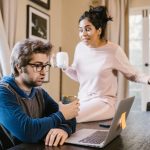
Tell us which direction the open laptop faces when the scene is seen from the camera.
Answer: facing away from the viewer and to the left of the viewer

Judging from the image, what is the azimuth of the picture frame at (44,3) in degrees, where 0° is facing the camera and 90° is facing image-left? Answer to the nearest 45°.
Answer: approximately 315°

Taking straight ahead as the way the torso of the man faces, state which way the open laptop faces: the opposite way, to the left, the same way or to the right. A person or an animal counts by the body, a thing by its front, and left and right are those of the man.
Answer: the opposite way

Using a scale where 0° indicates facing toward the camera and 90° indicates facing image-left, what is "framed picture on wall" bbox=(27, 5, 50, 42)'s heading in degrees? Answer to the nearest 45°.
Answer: approximately 315°

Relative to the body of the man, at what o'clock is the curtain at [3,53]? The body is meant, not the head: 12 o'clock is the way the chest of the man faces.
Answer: The curtain is roughly at 7 o'clock from the man.
